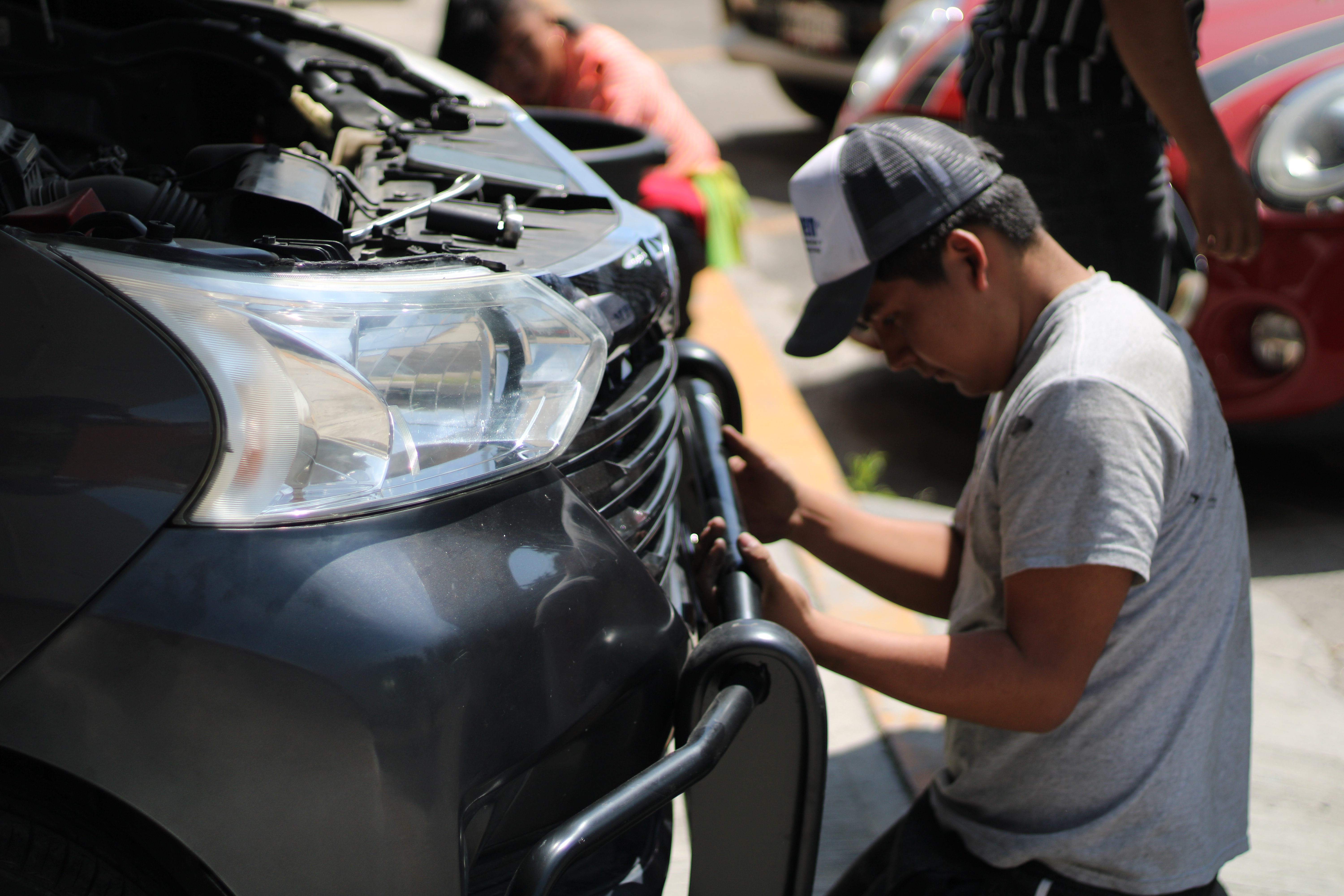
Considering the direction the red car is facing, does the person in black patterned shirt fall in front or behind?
in front

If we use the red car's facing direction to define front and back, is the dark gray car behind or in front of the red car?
in front

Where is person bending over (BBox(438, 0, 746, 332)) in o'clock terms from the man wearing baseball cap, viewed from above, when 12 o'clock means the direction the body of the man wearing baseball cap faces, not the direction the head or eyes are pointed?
The person bending over is roughly at 2 o'clock from the man wearing baseball cap.

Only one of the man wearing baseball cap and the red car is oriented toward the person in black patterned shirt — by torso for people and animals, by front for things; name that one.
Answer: the red car

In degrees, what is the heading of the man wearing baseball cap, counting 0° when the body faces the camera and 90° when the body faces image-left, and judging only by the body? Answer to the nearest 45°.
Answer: approximately 90°

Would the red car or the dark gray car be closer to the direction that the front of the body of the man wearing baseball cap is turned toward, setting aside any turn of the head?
the dark gray car

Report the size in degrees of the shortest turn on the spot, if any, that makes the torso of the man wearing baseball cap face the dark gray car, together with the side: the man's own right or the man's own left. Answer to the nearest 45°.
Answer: approximately 45° to the man's own left

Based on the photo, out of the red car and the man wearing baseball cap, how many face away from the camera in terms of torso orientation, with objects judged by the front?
0

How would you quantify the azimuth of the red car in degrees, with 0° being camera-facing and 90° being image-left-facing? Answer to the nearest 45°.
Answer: approximately 45°

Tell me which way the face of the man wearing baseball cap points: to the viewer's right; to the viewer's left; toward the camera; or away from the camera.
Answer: to the viewer's left

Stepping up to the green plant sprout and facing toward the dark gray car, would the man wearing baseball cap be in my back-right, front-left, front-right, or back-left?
front-left

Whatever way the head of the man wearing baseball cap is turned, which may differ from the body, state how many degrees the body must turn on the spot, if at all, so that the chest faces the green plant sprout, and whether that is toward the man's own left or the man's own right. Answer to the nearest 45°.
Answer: approximately 90° to the man's own right
